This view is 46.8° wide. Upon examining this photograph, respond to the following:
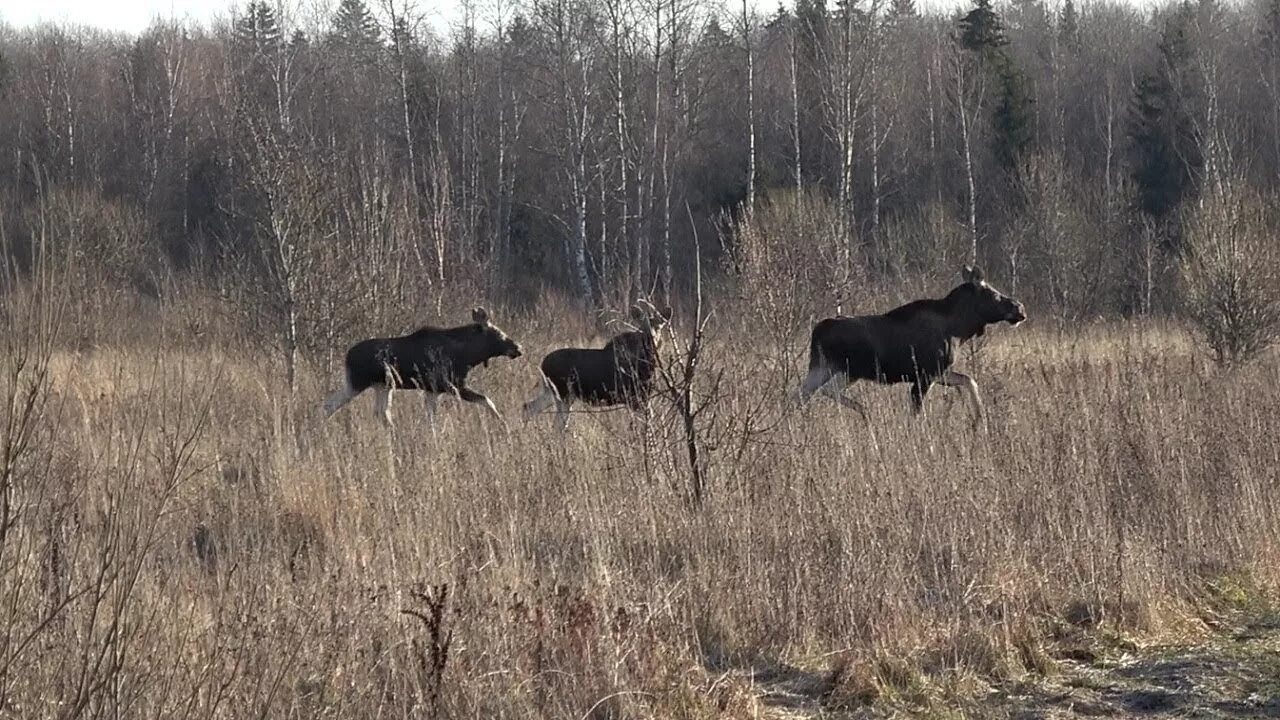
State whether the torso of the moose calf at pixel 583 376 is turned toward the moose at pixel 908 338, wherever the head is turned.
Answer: yes

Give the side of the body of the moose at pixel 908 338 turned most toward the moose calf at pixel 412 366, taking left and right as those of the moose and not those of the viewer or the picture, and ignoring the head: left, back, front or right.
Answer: back

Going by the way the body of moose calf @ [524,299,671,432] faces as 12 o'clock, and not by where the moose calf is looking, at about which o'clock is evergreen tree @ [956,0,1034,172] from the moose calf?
The evergreen tree is roughly at 10 o'clock from the moose calf.

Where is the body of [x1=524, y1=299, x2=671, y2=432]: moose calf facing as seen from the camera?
to the viewer's right

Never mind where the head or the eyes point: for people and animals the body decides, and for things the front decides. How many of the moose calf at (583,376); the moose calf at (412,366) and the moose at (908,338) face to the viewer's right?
3

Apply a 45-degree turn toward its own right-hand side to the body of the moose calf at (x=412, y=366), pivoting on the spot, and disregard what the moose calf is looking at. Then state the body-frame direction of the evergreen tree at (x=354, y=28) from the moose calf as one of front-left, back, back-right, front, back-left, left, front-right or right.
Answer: back-left

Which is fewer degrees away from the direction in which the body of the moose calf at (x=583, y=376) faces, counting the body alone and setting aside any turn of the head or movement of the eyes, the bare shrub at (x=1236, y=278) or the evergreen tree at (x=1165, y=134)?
the bare shrub

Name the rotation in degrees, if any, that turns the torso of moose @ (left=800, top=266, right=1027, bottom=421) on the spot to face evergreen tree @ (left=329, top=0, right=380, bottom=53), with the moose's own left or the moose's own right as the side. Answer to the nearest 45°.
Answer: approximately 135° to the moose's own left

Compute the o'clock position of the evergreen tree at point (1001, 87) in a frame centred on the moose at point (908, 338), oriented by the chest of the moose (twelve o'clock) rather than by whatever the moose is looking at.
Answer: The evergreen tree is roughly at 9 o'clock from the moose.

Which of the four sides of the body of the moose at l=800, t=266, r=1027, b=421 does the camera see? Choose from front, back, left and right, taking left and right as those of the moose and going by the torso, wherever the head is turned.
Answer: right

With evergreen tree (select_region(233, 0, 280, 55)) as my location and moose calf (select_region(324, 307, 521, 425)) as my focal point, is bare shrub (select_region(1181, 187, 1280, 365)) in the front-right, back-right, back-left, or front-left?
front-left

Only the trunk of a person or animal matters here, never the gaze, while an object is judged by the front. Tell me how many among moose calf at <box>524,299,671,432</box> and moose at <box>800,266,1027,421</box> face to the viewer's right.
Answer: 2

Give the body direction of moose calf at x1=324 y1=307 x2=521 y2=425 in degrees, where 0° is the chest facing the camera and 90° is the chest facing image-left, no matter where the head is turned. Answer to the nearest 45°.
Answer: approximately 270°

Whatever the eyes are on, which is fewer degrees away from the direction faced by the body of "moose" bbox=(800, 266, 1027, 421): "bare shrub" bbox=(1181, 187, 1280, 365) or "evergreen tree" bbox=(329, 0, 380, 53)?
the bare shrub

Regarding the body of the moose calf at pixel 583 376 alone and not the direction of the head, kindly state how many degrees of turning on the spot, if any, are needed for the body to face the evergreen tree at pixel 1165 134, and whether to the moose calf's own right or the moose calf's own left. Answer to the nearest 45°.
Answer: approximately 45° to the moose calf's own left

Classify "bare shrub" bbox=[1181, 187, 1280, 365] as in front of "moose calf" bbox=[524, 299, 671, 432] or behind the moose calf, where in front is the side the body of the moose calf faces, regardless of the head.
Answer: in front

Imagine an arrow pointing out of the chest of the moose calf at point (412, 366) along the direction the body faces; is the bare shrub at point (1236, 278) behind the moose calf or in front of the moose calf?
in front
